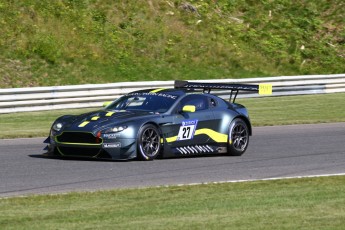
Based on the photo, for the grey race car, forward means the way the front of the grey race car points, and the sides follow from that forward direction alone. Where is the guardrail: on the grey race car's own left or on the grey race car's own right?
on the grey race car's own right

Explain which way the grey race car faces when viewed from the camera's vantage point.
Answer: facing the viewer and to the left of the viewer
